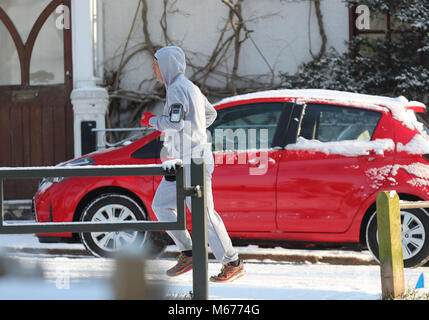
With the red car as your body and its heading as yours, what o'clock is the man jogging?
The man jogging is roughly at 10 o'clock from the red car.

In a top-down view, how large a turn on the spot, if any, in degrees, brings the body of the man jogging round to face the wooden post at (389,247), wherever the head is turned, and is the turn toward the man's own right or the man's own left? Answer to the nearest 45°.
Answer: approximately 135° to the man's own left

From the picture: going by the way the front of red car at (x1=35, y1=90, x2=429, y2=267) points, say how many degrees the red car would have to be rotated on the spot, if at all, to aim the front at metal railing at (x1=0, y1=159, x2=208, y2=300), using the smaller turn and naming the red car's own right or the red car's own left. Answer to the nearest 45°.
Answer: approximately 90° to the red car's own left

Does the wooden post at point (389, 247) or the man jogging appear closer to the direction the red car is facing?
the man jogging

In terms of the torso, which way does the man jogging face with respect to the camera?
to the viewer's left

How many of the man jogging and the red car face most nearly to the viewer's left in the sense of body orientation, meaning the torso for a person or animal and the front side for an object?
2

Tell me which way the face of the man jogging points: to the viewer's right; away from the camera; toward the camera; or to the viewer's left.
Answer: to the viewer's left

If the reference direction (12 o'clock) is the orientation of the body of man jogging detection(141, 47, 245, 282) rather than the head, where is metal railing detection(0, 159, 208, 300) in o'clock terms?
The metal railing is roughly at 9 o'clock from the man jogging.

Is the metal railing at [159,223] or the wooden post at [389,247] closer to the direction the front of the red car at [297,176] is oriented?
the metal railing

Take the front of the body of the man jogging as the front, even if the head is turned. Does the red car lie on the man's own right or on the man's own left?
on the man's own right

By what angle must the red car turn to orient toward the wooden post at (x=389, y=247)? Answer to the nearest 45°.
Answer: approximately 90° to its left

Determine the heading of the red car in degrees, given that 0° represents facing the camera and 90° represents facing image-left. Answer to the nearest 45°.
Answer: approximately 90°

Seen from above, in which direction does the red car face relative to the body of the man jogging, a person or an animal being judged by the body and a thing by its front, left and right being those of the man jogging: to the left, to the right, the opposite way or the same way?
the same way
